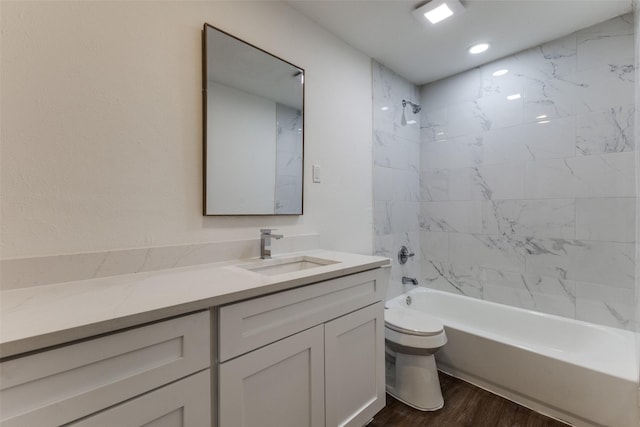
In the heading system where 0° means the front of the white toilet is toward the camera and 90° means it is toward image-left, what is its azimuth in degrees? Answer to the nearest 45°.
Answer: approximately 315°

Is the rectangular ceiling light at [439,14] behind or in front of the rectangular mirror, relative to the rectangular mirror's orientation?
in front

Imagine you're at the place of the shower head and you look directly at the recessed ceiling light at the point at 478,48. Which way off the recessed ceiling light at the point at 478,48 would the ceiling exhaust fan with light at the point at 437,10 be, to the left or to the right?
right

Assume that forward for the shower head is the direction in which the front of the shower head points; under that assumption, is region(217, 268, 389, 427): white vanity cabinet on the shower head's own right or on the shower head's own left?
on the shower head's own right
